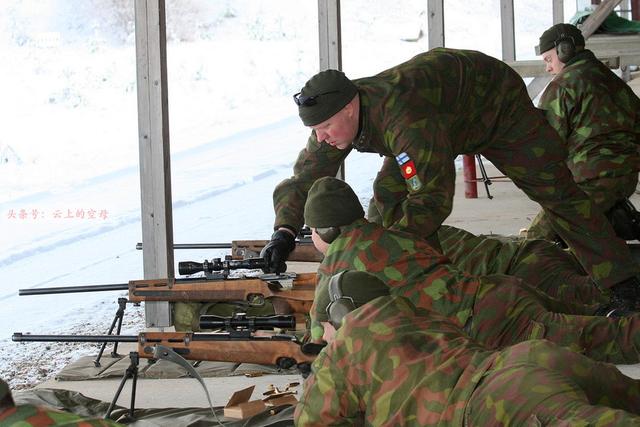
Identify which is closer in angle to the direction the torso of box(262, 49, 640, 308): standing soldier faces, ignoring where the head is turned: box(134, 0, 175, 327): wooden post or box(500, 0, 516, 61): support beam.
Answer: the wooden post

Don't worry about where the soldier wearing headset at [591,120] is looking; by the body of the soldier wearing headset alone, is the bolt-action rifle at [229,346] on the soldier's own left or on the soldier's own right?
on the soldier's own left

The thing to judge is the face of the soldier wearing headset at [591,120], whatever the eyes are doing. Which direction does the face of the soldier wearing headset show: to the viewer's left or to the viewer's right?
to the viewer's left

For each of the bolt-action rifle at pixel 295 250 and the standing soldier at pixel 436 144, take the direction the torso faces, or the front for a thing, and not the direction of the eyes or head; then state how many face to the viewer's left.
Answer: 2

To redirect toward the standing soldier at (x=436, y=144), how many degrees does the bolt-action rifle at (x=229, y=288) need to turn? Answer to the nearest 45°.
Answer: approximately 135° to its right

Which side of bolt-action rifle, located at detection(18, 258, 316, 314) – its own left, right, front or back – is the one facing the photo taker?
left

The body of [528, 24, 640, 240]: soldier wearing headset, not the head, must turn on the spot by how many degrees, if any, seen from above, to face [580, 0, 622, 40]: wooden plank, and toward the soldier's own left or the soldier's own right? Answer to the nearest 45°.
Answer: approximately 45° to the soldier's own right

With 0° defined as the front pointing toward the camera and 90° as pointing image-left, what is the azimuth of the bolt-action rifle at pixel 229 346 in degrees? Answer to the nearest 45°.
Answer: approximately 90°

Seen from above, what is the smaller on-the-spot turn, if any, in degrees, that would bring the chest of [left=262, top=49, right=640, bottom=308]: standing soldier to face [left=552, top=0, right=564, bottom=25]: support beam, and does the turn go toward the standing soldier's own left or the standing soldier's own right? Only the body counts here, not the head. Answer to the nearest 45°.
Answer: approximately 90° to the standing soldier's own right

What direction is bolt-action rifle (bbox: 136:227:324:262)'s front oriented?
to the viewer's left

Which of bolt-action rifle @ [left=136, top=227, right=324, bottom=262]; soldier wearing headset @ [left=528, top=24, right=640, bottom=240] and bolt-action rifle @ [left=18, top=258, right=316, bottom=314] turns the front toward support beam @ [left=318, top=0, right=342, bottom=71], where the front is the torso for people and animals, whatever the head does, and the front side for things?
the soldier wearing headset

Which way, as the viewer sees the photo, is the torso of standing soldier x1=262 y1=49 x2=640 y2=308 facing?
to the viewer's left

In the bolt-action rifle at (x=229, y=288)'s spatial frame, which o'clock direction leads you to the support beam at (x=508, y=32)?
The support beam is roughly at 4 o'clock from the bolt-action rifle.
